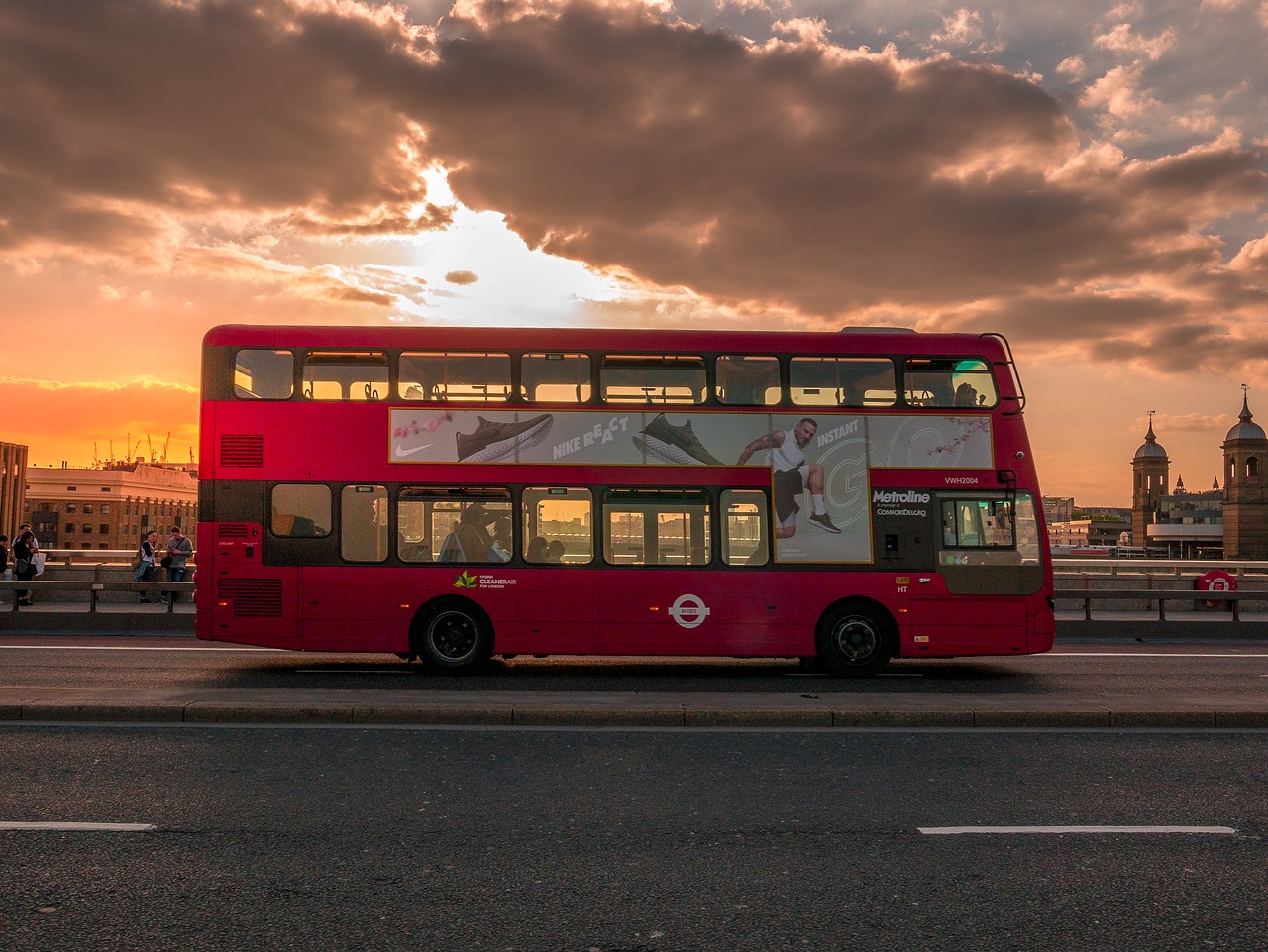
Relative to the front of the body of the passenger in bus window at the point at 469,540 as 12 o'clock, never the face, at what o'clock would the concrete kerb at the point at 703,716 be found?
The concrete kerb is roughly at 2 o'clock from the passenger in bus window.

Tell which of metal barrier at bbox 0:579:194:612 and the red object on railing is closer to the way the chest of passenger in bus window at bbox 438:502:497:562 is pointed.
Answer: the red object on railing

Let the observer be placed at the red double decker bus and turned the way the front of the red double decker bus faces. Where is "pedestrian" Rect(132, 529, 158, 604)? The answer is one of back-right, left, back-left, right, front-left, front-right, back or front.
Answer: back-left

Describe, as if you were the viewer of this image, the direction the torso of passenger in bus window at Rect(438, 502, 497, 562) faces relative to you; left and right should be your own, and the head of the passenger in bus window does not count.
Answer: facing to the right of the viewer

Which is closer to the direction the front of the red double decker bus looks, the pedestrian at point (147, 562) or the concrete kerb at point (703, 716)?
the concrete kerb

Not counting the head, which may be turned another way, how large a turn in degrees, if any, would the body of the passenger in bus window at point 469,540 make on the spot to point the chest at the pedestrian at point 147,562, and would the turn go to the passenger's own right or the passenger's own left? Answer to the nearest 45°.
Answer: approximately 135° to the passenger's own left

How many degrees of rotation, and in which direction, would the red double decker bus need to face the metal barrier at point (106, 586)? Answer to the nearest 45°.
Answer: approximately 135° to its left

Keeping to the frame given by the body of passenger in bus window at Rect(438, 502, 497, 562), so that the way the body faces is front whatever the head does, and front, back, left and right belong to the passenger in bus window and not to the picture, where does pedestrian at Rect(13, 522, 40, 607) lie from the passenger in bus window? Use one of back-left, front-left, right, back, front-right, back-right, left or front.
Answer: back-left

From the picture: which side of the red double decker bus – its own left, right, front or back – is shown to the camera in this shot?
right

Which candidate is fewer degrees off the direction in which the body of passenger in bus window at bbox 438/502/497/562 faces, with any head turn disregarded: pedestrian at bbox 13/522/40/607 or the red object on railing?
the red object on railing
